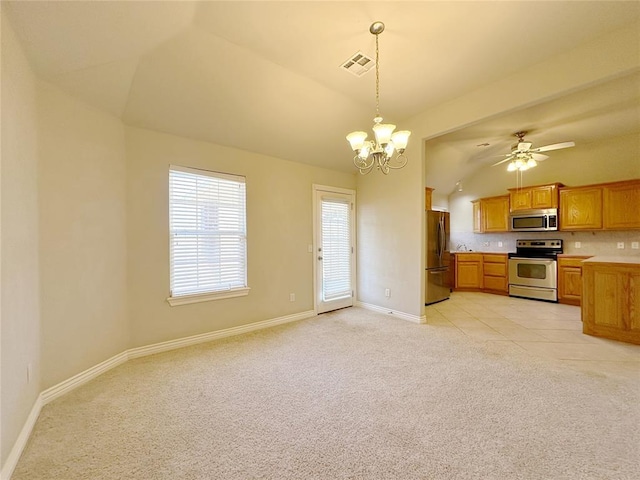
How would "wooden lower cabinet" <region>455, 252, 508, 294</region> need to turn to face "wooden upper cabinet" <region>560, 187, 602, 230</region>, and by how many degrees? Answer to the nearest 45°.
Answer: approximately 90° to its left

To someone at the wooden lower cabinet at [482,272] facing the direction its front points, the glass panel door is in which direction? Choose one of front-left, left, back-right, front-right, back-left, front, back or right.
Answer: front-right

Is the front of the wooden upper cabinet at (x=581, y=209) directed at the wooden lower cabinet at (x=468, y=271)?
no

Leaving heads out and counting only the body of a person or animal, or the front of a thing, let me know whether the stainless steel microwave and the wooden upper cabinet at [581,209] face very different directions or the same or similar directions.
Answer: same or similar directions

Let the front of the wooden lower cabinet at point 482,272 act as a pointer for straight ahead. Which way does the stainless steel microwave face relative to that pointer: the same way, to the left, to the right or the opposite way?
the same way

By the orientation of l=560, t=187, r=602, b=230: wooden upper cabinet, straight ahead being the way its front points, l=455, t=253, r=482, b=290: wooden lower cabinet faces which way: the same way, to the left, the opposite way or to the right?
the same way

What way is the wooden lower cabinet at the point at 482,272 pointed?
toward the camera

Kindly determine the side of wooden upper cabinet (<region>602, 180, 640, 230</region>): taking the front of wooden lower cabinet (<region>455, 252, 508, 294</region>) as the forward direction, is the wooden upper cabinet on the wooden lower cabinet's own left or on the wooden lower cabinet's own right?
on the wooden lower cabinet's own left

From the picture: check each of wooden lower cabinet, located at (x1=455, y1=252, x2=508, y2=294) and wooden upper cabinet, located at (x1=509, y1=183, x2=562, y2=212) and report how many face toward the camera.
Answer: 2

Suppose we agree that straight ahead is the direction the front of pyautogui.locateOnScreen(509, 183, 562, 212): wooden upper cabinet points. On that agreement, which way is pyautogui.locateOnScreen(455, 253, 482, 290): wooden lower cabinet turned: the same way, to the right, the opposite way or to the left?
the same way

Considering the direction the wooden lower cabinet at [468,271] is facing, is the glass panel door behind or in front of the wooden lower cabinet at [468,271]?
in front

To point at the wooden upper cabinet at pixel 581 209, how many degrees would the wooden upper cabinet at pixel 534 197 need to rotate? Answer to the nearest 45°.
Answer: approximately 90° to its left

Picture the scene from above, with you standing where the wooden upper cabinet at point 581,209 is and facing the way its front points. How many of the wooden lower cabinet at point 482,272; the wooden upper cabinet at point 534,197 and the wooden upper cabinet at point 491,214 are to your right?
3

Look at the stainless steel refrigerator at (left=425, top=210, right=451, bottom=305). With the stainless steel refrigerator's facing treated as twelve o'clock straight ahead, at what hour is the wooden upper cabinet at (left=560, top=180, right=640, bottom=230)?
The wooden upper cabinet is roughly at 10 o'clock from the stainless steel refrigerator.

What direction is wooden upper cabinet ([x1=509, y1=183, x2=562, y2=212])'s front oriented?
toward the camera

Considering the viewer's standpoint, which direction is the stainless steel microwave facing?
facing the viewer

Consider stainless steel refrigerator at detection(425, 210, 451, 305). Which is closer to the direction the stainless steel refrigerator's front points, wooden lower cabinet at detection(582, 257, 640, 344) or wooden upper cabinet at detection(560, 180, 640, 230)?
the wooden lower cabinet
